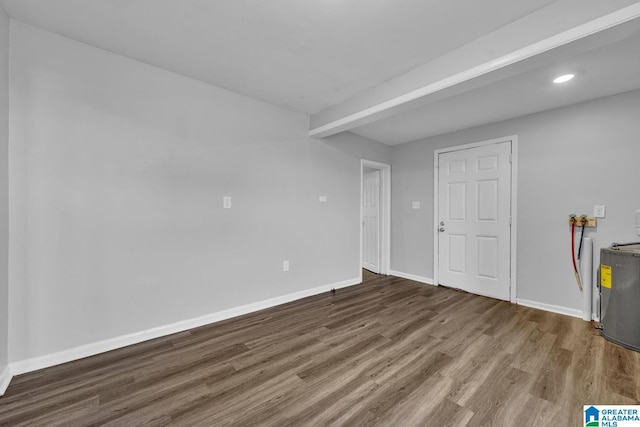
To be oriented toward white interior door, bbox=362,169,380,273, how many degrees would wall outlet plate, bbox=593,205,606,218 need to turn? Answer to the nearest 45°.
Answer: approximately 90° to its right

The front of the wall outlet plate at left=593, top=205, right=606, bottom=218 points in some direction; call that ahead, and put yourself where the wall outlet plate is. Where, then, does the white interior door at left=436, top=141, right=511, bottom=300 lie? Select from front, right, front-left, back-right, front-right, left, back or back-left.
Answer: right

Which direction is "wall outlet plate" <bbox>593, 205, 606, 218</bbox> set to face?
toward the camera
